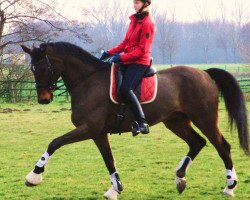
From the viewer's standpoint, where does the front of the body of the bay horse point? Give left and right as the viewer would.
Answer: facing to the left of the viewer

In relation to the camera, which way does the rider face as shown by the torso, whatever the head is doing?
to the viewer's left

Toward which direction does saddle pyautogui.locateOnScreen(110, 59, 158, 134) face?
to the viewer's left

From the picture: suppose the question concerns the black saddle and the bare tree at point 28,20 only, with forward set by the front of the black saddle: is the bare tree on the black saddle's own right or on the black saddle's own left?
on the black saddle's own right
